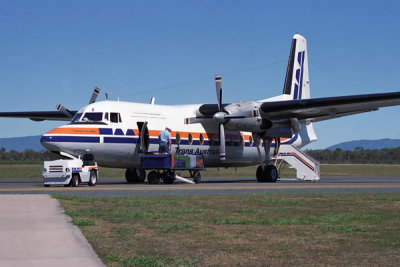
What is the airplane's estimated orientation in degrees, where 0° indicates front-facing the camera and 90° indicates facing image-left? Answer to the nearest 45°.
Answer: approximately 45°

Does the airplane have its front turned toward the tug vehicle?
yes

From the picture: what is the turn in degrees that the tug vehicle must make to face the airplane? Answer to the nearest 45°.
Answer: approximately 180°

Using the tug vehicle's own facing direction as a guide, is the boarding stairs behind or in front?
behind

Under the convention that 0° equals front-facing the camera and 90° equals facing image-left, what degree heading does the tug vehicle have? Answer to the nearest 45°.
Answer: approximately 45°
